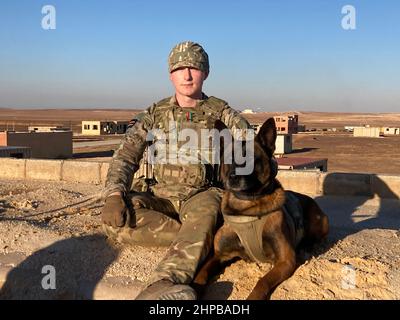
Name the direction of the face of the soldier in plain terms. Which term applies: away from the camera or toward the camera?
toward the camera

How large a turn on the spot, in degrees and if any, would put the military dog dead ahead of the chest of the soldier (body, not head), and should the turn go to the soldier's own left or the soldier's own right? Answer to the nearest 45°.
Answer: approximately 45° to the soldier's own left

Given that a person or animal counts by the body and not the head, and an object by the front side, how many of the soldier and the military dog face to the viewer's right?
0

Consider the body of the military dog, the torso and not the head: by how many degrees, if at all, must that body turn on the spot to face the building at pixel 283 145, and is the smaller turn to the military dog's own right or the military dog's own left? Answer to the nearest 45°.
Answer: approximately 135° to the military dog's own right

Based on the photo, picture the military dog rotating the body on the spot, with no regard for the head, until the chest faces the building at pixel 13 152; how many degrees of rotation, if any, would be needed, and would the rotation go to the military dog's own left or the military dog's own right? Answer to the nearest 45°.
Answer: approximately 90° to the military dog's own right

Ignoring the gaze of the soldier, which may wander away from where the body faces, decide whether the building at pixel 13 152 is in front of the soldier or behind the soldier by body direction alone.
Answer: behind

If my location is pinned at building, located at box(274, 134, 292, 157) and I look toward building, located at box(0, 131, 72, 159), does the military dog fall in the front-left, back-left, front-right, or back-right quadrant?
front-left

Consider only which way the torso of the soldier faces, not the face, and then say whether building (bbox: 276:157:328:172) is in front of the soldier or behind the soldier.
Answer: behind

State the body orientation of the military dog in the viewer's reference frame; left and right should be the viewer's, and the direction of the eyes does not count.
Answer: facing the viewer and to the left of the viewer

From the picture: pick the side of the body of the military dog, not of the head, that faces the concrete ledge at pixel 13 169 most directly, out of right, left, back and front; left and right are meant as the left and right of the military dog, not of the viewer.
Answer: right

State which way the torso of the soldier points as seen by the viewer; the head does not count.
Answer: toward the camera

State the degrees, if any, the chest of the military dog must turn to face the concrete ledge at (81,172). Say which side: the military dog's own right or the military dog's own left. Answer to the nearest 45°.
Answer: approximately 90° to the military dog's own right
